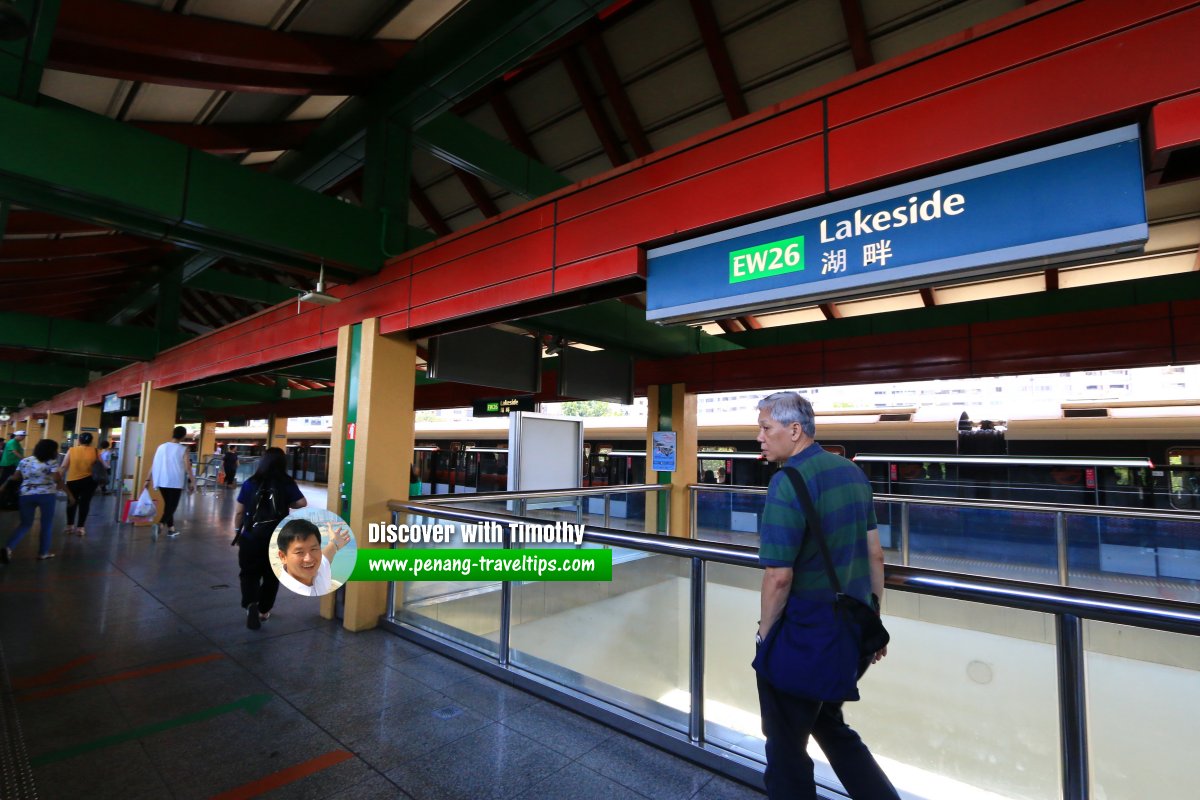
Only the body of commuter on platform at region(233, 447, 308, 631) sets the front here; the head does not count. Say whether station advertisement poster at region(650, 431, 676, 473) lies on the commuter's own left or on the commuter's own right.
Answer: on the commuter's own right

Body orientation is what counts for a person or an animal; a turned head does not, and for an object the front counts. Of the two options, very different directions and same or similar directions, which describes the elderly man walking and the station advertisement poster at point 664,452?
very different directions

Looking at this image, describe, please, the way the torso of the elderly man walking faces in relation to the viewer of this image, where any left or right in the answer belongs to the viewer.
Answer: facing away from the viewer and to the left of the viewer

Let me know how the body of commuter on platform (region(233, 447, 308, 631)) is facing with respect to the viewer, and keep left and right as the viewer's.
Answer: facing away from the viewer

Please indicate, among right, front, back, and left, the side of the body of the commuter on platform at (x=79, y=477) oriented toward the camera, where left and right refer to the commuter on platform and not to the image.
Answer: back

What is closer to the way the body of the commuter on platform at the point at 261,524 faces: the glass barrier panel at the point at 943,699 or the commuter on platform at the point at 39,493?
the commuter on platform

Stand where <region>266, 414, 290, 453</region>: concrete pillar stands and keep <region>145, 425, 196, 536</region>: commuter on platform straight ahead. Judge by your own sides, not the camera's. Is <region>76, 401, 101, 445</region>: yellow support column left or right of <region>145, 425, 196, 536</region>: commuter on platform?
right

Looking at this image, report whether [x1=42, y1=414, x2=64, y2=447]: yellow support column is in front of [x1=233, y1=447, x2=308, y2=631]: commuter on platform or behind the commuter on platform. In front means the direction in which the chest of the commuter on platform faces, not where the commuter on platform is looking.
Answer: in front

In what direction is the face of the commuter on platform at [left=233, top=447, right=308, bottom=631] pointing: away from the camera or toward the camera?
away from the camera

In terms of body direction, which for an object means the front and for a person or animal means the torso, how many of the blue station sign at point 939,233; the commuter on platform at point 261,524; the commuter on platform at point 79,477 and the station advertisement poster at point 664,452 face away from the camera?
2

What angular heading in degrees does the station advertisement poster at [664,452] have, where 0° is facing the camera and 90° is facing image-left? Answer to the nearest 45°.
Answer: approximately 0°
